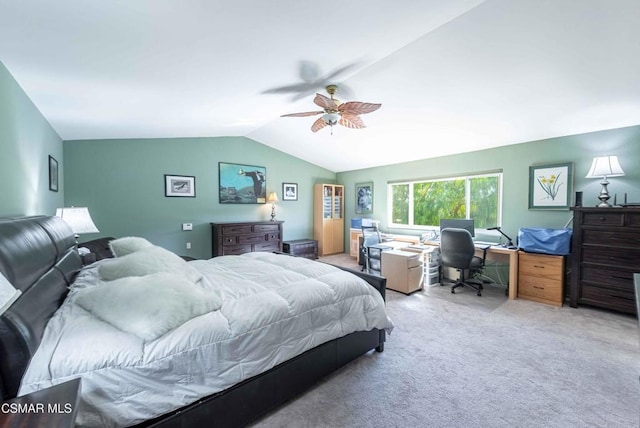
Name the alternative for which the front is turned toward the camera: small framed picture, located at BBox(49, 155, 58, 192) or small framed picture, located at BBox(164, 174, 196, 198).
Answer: small framed picture, located at BBox(164, 174, 196, 198)

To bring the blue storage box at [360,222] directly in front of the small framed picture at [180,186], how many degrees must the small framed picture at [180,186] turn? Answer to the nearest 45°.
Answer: approximately 90° to its left

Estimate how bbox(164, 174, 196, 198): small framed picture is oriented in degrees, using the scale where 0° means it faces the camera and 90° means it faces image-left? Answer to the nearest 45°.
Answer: approximately 0°

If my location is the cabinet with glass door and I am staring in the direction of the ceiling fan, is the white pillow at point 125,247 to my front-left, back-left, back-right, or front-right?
front-right

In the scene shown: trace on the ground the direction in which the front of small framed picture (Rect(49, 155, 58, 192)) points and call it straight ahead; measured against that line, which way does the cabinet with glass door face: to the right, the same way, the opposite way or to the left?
to the right

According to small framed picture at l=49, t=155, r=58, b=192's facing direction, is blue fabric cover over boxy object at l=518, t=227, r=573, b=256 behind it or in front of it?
in front

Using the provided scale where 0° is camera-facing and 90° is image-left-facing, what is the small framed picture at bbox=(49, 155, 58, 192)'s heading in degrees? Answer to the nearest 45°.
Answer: approximately 270°

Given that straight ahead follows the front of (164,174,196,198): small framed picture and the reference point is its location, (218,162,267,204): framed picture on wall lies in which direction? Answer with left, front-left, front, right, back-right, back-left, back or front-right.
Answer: left

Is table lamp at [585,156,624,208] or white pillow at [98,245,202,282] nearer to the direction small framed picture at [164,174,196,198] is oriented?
the white pillow

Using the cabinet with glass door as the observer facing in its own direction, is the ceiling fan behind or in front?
in front

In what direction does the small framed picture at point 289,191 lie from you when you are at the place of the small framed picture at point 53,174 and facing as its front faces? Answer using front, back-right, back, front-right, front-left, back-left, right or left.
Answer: front

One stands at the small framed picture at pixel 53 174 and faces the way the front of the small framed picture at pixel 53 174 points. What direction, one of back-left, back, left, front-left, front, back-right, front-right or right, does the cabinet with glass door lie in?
front

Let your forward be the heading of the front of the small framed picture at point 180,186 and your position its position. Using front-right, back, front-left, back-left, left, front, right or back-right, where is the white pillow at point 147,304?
front

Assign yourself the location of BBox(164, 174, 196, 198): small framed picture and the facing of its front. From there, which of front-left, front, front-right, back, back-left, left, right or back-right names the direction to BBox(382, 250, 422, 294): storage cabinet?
front-left

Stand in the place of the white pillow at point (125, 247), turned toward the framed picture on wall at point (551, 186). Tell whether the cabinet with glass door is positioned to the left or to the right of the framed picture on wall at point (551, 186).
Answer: left

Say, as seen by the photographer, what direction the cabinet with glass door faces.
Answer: facing the viewer and to the right of the viewer

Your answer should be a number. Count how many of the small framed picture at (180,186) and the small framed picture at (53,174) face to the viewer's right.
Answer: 1

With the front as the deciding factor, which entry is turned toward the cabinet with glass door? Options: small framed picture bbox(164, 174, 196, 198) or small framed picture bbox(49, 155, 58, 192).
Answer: small framed picture bbox(49, 155, 58, 192)
